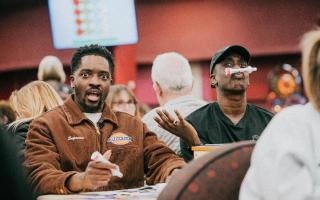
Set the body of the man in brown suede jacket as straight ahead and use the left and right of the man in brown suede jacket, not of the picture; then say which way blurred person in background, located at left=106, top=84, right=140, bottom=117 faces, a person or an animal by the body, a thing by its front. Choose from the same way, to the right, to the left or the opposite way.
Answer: the same way

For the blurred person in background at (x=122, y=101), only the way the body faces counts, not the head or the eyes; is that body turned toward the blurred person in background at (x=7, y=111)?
no

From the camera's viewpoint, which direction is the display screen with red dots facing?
toward the camera

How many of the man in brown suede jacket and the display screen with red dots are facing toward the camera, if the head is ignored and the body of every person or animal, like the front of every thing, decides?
2

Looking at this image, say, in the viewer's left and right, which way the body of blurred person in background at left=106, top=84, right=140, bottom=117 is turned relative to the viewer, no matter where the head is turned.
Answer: facing the viewer

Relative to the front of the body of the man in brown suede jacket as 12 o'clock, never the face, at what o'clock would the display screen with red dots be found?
The display screen with red dots is roughly at 6 o'clock from the man in brown suede jacket.

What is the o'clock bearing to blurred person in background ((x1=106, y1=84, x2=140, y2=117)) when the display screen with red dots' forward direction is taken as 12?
The blurred person in background is roughly at 12 o'clock from the display screen with red dots.

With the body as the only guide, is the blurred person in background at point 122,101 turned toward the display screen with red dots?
no

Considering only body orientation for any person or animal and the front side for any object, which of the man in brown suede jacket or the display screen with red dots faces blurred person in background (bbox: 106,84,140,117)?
the display screen with red dots

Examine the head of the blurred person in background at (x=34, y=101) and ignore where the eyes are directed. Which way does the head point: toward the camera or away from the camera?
away from the camera

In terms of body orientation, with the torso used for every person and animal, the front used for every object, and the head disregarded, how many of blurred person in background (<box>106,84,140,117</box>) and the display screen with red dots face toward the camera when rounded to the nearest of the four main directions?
2

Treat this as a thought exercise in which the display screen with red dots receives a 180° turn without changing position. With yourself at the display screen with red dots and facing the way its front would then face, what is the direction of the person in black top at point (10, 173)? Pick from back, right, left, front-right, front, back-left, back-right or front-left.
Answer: back

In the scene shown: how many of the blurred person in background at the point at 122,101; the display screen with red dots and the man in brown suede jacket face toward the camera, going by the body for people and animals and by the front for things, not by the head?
3

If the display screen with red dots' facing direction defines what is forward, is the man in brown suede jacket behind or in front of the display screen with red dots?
in front

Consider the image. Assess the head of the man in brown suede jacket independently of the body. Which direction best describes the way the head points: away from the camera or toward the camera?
toward the camera
